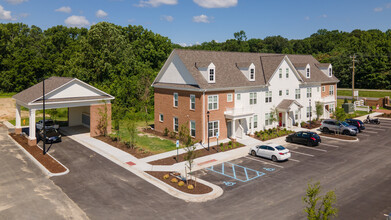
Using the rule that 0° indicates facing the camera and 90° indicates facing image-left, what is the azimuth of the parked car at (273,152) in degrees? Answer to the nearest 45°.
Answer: approximately 135°

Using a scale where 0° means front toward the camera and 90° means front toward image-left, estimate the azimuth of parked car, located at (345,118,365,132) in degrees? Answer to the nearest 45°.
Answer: approximately 135°

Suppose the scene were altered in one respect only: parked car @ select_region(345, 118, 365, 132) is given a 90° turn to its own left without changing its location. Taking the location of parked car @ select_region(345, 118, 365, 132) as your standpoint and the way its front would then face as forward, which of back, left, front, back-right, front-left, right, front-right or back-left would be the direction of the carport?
front

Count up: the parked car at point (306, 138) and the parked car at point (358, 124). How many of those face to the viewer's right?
0

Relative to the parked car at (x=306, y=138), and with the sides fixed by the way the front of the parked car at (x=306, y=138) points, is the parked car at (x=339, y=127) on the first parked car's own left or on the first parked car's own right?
on the first parked car's own right

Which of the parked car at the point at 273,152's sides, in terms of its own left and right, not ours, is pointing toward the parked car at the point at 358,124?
right

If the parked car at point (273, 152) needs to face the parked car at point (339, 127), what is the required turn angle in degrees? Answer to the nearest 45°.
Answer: approximately 90° to its right

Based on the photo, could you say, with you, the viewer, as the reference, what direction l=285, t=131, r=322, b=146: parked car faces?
facing away from the viewer and to the left of the viewer

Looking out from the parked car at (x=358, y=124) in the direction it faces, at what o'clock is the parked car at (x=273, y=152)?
the parked car at (x=273, y=152) is roughly at 8 o'clock from the parked car at (x=358, y=124).
